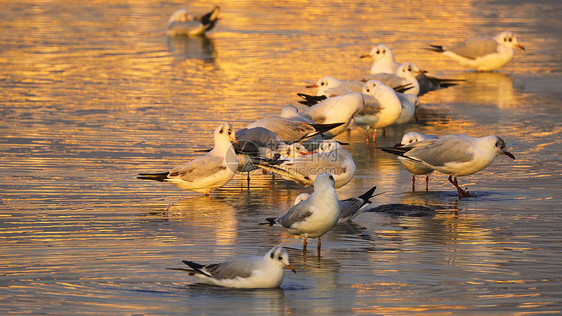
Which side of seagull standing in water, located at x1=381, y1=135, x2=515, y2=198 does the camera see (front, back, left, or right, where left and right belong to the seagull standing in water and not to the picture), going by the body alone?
right

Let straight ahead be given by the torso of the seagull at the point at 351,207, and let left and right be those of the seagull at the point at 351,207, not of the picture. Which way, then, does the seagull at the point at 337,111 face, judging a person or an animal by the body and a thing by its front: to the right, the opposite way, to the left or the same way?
the opposite way

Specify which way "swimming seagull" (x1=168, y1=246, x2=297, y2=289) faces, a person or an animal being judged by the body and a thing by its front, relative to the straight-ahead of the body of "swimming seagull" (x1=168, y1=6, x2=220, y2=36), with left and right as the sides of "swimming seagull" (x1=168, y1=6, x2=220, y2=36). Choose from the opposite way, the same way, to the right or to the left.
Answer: the opposite way

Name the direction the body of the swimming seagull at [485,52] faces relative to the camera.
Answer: to the viewer's right

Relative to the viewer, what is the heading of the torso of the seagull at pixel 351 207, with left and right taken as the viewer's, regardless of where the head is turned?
facing to the left of the viewer

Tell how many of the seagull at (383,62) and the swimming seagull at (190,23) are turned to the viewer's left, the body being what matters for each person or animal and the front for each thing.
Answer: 2

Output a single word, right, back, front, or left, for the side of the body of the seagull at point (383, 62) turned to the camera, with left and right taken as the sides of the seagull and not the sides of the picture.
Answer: left

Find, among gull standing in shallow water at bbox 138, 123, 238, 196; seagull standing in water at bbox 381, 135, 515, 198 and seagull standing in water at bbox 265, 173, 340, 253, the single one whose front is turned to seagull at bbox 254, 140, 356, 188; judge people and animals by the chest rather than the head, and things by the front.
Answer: the gull standing in shallow water

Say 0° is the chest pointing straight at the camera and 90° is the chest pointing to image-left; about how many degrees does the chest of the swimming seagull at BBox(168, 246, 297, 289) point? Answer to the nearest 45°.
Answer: approximately 270°

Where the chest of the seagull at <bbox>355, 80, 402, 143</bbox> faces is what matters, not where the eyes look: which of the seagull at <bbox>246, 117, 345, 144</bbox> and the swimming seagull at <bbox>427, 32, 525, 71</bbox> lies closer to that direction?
the seagull

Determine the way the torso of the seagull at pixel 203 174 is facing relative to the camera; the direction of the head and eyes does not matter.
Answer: to the viewer's right

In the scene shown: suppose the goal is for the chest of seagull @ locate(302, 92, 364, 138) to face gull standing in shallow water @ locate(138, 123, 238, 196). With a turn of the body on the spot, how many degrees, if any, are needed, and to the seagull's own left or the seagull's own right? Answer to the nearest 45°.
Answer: approximately 135° to the seagull's own right

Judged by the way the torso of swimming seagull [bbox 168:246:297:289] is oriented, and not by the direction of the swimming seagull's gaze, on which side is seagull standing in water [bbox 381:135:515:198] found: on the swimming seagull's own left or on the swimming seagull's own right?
on the swimming seagull's own left
